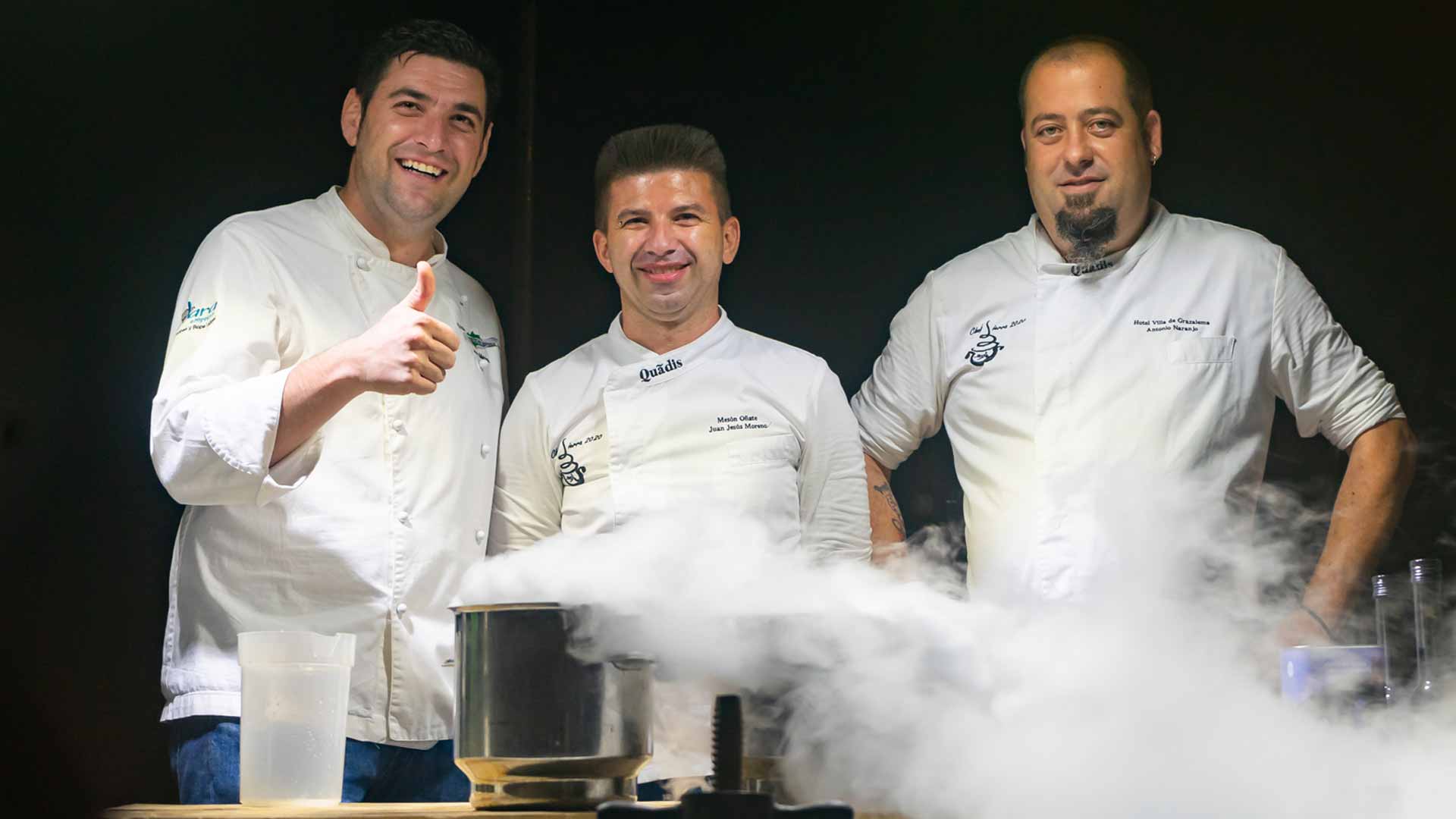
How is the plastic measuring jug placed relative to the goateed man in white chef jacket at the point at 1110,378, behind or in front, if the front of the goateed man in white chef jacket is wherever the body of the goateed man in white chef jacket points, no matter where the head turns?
in front

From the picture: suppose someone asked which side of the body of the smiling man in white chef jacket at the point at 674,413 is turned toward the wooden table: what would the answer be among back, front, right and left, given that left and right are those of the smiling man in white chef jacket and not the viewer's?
front

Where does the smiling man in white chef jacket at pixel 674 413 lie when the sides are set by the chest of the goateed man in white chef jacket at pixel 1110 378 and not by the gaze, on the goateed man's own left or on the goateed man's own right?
on the goateed man's own right

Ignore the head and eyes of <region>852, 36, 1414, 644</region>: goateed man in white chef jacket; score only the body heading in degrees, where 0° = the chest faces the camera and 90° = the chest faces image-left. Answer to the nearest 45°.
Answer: approximately 0°

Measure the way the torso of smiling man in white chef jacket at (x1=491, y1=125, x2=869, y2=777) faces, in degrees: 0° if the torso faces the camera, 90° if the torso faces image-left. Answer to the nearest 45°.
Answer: approximately 0°

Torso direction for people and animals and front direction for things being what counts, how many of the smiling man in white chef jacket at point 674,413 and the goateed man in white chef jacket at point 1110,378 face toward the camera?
2

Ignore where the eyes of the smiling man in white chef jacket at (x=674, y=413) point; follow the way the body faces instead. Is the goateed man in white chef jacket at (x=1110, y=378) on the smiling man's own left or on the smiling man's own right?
on the smiling man's own left

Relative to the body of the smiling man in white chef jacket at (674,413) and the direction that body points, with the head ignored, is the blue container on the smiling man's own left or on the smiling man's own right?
on the smiling man's own left
